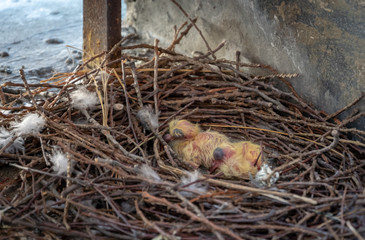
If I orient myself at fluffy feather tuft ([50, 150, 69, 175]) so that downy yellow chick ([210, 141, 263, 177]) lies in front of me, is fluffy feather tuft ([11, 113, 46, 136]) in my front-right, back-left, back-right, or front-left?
back-left

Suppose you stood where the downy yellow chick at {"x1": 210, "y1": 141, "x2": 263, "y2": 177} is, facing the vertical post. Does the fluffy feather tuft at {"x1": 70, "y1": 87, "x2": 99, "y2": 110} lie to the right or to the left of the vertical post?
left
